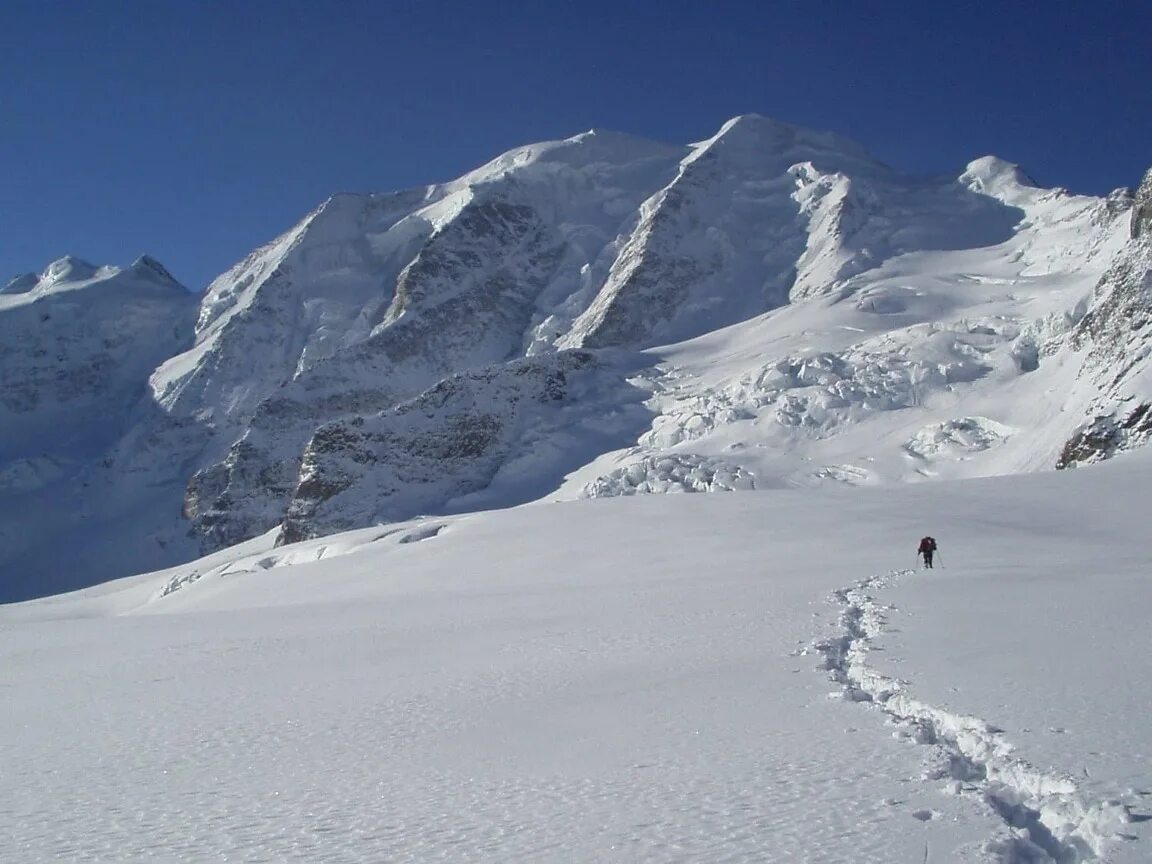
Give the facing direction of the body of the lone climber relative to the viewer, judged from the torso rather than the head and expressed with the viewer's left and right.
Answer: facing away from the viewer
